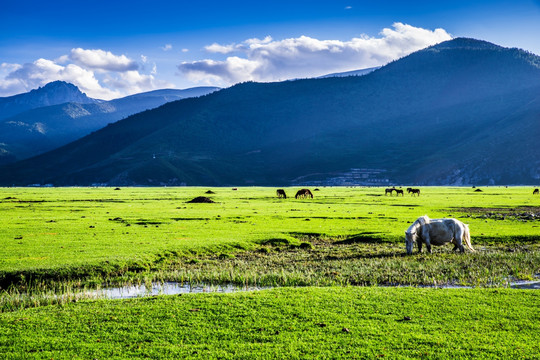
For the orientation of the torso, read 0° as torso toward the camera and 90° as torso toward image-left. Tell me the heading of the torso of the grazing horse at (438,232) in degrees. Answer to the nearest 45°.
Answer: approximately 90°

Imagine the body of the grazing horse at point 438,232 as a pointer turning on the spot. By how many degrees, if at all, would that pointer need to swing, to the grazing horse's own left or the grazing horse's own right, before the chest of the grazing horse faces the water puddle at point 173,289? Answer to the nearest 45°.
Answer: approximately 45° to the grazing horse's own left
